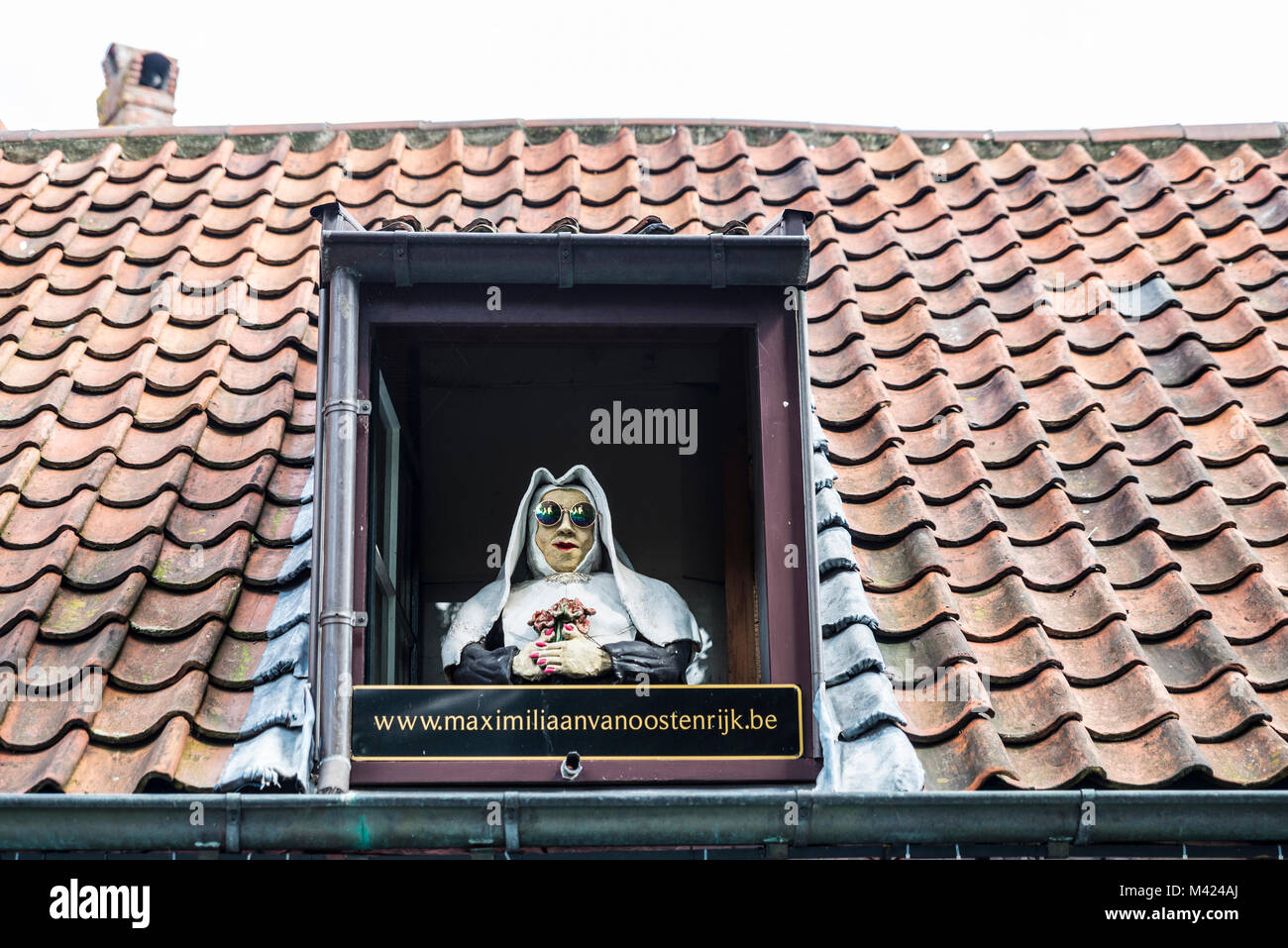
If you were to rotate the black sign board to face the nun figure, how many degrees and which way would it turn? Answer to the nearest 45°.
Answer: approximately 180°

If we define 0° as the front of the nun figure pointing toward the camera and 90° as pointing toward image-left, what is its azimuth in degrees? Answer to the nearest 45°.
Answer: approximately 0°

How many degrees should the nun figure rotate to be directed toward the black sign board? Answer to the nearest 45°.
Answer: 0° — it already faces it

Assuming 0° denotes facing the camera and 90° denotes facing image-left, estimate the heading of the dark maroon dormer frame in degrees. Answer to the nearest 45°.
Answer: approximately 0°

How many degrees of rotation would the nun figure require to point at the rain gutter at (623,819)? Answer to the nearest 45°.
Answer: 0° — it already faces it
